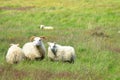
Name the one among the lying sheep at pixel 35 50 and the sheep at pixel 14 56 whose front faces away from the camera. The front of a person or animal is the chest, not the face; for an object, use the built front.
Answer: the sheep

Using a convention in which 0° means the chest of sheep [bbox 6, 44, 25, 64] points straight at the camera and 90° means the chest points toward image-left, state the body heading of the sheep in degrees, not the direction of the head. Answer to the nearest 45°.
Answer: approximately 180°

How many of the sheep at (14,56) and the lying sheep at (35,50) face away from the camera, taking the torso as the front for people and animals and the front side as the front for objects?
1

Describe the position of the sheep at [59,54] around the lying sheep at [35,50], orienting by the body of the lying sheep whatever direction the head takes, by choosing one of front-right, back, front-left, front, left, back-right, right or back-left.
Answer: front-left

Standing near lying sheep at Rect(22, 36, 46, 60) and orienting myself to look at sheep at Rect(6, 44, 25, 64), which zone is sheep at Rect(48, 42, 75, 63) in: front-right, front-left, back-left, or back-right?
back-left

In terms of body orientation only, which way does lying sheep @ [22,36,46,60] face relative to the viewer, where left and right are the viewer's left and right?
facing the viewer and to the right of the viewer
